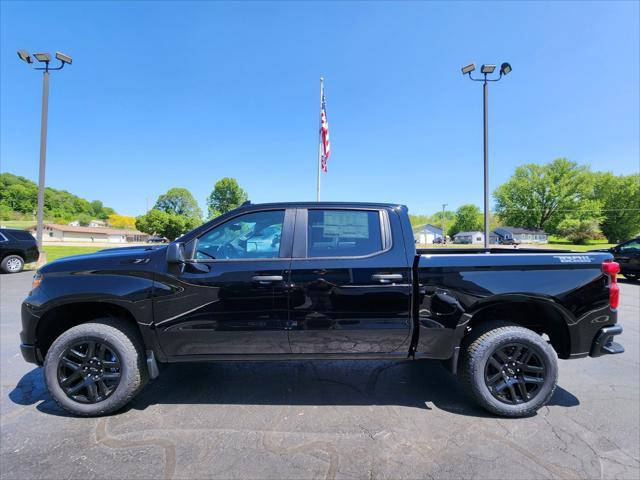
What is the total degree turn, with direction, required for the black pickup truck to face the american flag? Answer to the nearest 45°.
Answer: approximately 90° to its right

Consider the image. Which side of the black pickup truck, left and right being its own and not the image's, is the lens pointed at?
left

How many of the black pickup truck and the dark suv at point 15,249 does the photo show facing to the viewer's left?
2

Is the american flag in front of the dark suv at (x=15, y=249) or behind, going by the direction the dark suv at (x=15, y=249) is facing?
behind

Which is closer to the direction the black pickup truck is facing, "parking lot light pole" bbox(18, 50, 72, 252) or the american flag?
the parking lot light pole

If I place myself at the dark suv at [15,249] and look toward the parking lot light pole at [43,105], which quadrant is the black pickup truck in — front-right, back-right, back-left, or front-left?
back-right

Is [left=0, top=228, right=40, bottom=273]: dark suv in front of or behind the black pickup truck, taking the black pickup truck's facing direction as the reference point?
in front

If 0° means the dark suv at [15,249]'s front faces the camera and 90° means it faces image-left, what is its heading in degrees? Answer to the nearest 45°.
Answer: approximately 90°
